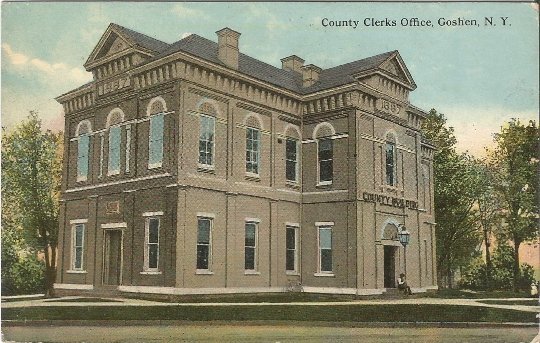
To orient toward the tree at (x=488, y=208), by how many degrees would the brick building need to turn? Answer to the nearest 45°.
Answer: approximately 45° to its left

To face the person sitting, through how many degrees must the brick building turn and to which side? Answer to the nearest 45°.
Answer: approximately 45° to its left

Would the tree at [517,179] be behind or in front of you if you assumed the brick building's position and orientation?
in front

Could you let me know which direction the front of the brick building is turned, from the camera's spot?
facing the viewer and to the right of the viewer

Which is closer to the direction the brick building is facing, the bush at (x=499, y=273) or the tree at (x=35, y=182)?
the bush

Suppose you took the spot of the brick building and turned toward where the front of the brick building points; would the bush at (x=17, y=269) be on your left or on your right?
on your right

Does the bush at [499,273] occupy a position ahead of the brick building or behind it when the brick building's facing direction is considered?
ahead
